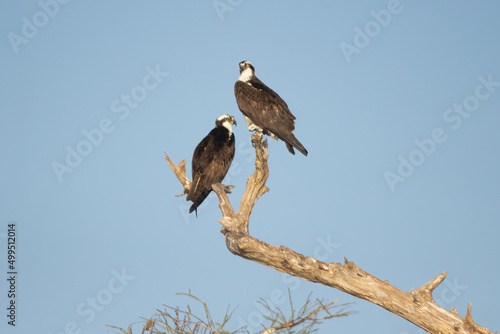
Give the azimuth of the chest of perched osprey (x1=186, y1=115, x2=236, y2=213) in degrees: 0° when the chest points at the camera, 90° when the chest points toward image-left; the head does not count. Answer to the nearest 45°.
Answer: approximately 225°
